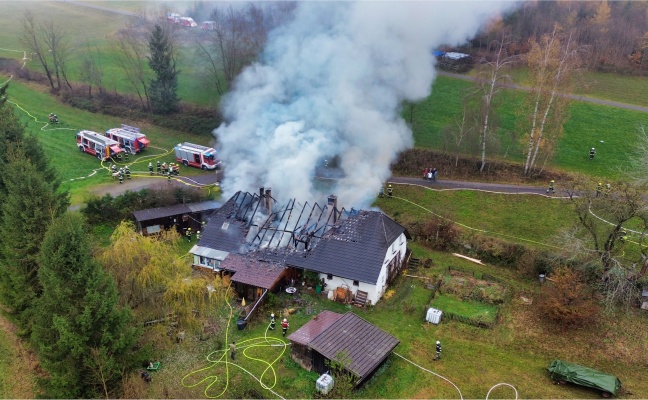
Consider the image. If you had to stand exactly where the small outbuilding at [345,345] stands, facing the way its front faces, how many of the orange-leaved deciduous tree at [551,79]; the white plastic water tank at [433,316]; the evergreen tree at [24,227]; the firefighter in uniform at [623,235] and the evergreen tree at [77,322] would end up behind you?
3

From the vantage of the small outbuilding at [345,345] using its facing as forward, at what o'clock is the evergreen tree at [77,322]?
The evergreen tree is roughly at 1 o'clock from the small outbuilding.

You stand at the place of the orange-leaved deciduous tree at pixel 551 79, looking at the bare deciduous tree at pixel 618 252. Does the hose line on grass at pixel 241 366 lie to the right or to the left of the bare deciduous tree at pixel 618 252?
right

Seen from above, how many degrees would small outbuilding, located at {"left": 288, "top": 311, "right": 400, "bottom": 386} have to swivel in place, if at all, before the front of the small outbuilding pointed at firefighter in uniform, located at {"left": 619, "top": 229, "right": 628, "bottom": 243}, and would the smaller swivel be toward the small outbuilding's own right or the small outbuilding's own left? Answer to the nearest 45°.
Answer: approximately 180°

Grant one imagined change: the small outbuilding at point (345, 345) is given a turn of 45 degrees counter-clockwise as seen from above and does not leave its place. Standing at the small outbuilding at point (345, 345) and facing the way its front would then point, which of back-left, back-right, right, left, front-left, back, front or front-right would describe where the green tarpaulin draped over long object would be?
left

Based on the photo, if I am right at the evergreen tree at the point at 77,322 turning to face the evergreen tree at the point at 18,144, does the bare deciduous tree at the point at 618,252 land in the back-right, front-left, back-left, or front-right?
back-right

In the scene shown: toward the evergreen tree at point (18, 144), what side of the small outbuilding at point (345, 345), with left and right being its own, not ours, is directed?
right

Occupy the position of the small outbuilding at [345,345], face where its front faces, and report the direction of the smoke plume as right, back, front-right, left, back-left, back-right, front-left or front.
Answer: back-right

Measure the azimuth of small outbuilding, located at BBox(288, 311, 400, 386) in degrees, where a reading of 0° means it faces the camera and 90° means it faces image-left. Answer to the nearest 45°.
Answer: approximately 45°

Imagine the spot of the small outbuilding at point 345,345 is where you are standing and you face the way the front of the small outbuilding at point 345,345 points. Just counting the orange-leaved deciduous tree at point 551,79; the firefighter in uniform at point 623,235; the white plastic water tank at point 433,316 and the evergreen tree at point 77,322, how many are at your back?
3

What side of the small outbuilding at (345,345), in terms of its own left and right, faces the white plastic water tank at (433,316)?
back

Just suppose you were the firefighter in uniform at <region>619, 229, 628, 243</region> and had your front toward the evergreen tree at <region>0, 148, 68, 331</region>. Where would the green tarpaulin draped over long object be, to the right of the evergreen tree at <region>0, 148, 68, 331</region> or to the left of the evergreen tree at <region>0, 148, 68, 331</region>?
left

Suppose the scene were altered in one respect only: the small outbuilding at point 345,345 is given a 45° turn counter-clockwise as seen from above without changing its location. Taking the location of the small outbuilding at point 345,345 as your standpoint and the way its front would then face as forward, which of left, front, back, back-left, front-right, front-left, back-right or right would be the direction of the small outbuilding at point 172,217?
back-right

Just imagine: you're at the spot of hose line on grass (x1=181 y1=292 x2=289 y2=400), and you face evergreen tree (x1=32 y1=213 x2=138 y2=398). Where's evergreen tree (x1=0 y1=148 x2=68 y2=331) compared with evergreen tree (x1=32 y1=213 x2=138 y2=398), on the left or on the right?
right

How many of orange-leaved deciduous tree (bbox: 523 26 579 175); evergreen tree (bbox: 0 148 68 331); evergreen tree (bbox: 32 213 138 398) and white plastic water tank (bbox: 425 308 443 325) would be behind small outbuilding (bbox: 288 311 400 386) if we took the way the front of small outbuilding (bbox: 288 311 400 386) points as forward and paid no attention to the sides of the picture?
2

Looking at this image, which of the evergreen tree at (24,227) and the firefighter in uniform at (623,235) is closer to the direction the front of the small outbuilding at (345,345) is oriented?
the evergreen tree

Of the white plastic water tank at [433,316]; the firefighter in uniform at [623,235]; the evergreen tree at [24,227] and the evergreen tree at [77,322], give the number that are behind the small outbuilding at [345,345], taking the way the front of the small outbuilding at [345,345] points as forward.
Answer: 2
